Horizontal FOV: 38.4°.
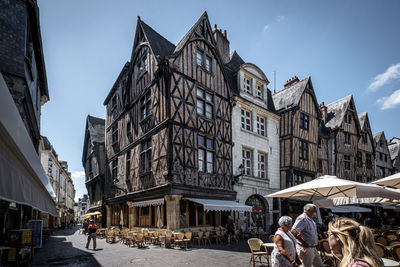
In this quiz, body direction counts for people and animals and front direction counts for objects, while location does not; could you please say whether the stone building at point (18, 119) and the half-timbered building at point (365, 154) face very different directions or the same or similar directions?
very different directions

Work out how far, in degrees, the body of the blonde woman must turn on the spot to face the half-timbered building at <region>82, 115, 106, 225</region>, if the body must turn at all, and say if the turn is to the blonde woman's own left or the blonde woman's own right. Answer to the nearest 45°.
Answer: approximately 45° to the blonde woman's own right

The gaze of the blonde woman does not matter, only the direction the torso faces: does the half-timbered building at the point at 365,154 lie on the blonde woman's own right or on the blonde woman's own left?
on the blonde woman's own right

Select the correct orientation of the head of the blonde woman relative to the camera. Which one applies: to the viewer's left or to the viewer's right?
to the viewer's left

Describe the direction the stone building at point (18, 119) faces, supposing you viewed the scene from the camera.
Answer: facing to the right of the viewer
